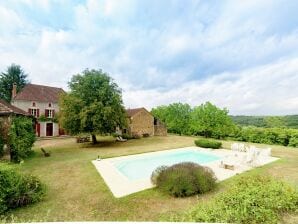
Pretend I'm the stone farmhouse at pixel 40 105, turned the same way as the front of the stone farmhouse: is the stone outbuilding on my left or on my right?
on my left

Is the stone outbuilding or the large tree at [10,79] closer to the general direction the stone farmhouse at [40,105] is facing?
the stone outbuilding

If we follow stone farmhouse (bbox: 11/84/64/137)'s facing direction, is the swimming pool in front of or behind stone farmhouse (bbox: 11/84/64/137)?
in front

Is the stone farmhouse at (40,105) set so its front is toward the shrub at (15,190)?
yes

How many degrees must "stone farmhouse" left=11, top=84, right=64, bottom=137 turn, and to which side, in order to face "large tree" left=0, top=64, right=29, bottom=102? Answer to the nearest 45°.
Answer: approximately 180°

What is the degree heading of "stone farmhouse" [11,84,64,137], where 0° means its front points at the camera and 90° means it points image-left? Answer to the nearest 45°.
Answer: approximately 0°

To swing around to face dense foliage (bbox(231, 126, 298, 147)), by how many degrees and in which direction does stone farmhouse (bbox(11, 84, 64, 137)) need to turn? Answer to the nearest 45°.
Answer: approximately 45° to its left

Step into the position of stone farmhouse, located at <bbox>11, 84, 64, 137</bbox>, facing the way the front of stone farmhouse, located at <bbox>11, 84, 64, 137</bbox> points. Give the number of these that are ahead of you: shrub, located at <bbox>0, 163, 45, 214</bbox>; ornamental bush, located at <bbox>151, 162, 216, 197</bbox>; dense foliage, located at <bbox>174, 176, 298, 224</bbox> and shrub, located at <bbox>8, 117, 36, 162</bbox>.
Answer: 4

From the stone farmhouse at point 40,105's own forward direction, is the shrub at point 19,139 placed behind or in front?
in front

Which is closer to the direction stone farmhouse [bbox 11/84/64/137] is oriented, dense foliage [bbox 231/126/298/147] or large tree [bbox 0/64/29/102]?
the dense foliage

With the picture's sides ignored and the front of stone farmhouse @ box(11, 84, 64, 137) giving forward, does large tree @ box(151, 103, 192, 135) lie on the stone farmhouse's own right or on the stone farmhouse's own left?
on the stone farmhouse's own left
